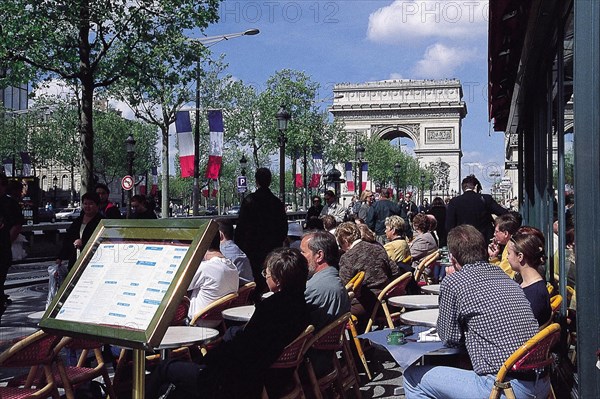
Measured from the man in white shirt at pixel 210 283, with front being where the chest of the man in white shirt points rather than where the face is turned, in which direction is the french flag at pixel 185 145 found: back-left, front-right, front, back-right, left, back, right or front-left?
front-right

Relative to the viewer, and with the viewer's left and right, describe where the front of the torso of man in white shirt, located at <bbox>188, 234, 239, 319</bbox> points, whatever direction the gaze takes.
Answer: facing away from the viewer and to the left of the viewer

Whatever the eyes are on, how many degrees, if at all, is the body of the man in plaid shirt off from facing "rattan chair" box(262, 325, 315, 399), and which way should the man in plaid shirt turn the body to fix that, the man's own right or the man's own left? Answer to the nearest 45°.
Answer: approximately 45° to the man's own left

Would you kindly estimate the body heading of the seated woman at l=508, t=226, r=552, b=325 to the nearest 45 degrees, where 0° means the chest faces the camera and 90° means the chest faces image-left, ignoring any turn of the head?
approximately 90°

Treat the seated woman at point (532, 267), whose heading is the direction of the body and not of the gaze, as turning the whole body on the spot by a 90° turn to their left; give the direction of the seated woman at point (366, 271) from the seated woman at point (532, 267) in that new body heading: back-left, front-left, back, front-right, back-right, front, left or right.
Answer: back-right

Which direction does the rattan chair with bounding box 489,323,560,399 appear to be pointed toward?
to the viewer's left

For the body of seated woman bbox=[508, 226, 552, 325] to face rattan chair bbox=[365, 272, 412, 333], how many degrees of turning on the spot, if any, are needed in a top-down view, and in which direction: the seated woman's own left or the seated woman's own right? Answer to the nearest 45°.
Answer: approximately 45° to the seated woman's own right

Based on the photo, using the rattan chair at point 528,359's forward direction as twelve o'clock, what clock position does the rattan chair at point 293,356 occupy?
the rattan chair at point 293,356 is roughly at 12 o'clock from the rattan chair at point 528,359.

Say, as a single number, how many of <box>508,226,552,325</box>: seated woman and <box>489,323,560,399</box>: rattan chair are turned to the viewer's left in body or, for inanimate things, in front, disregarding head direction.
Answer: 2
